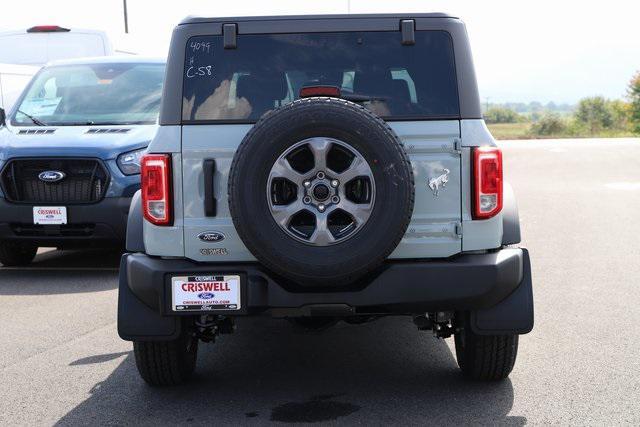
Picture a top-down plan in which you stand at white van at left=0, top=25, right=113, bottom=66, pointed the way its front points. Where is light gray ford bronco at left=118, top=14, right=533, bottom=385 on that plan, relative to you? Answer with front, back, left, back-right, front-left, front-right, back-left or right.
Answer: back

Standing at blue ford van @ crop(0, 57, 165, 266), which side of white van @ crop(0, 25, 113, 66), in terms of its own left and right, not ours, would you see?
back

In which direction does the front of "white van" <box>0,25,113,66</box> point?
away from the camera

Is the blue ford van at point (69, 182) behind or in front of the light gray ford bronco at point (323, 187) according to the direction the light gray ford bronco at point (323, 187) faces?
in front

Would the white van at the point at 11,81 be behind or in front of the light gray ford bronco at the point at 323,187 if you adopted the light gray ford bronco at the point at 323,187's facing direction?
in front

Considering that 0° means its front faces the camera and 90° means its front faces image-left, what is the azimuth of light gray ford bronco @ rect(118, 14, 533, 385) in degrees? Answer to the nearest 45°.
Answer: approximately 180°

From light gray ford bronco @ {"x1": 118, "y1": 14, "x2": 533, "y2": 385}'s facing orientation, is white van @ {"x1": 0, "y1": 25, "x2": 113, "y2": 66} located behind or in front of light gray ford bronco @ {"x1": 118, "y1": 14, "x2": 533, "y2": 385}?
in front

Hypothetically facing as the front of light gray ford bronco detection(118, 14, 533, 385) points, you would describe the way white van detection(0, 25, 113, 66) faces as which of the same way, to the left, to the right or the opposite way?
the same way
